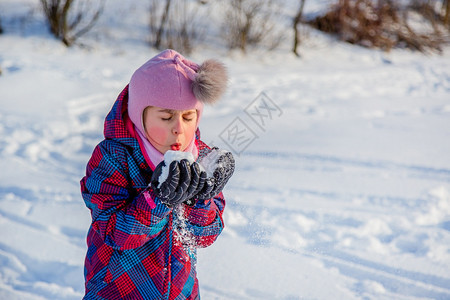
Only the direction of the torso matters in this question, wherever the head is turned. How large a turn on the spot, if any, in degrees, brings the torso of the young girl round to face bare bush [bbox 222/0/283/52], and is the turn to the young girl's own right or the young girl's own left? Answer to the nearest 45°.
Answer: approximately 135° to the young girl's own left

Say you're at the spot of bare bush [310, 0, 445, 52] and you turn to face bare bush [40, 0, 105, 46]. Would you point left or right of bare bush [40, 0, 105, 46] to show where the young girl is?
left

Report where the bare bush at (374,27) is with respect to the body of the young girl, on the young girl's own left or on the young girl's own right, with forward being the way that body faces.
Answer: on the young girl's own left

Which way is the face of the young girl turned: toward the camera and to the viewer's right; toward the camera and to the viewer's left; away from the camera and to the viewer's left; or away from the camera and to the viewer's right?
toward the camera and to the viewer's right

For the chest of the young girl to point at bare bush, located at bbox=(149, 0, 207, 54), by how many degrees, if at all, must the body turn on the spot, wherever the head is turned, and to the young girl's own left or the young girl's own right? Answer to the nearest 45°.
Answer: approximately 135° to the young girl's own left

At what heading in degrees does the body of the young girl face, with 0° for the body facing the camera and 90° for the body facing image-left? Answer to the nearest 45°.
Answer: approximately 315°

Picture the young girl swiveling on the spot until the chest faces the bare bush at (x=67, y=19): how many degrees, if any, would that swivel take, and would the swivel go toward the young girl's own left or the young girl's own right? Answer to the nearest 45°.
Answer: approximately 135° to the young girl's own left
